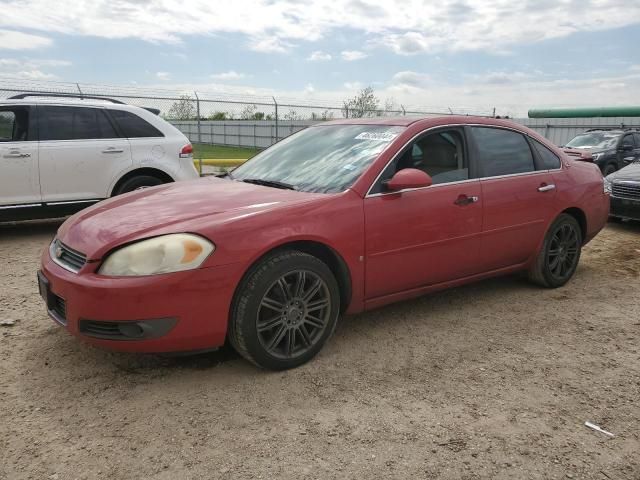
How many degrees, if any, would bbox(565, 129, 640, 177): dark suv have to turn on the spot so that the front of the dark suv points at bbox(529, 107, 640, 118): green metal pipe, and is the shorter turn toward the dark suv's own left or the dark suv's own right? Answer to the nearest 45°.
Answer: approximately 135° to the dark suv's own right

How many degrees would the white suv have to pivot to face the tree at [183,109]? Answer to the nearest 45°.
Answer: approximately 90° to its right

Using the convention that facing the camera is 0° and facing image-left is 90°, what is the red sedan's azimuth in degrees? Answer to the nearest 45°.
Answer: approximately 45°

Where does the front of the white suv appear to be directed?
to the viewer's left

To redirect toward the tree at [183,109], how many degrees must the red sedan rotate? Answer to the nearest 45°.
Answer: approximately 135° to its right

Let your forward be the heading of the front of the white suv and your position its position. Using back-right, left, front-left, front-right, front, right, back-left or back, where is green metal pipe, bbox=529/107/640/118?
back-right

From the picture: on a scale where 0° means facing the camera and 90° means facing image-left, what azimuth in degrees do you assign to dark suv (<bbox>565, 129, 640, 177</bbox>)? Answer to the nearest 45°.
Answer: approximately 45°
